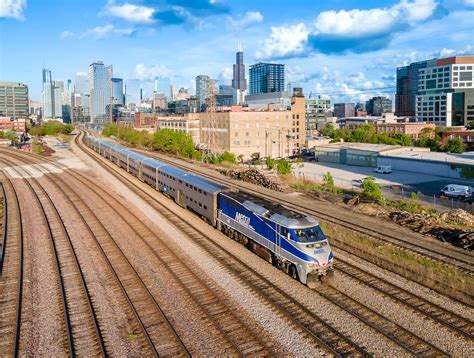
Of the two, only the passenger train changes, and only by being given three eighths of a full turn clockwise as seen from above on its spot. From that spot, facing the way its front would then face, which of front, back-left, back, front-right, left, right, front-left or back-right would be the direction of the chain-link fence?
back-right

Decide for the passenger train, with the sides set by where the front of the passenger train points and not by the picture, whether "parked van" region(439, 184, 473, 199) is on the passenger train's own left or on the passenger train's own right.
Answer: on the passenger train's own left

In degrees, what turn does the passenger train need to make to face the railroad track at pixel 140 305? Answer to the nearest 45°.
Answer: approximately 90° to its right

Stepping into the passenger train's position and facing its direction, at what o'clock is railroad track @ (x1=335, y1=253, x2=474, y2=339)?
The railroad track is roughly at 12 o'clock from the passenger train.

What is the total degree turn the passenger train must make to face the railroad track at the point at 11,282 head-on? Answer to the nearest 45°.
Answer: approximately 135° to its right

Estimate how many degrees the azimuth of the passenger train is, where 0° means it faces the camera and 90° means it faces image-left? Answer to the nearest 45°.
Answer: approximately 315°

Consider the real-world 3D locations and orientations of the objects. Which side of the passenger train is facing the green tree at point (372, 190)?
left
